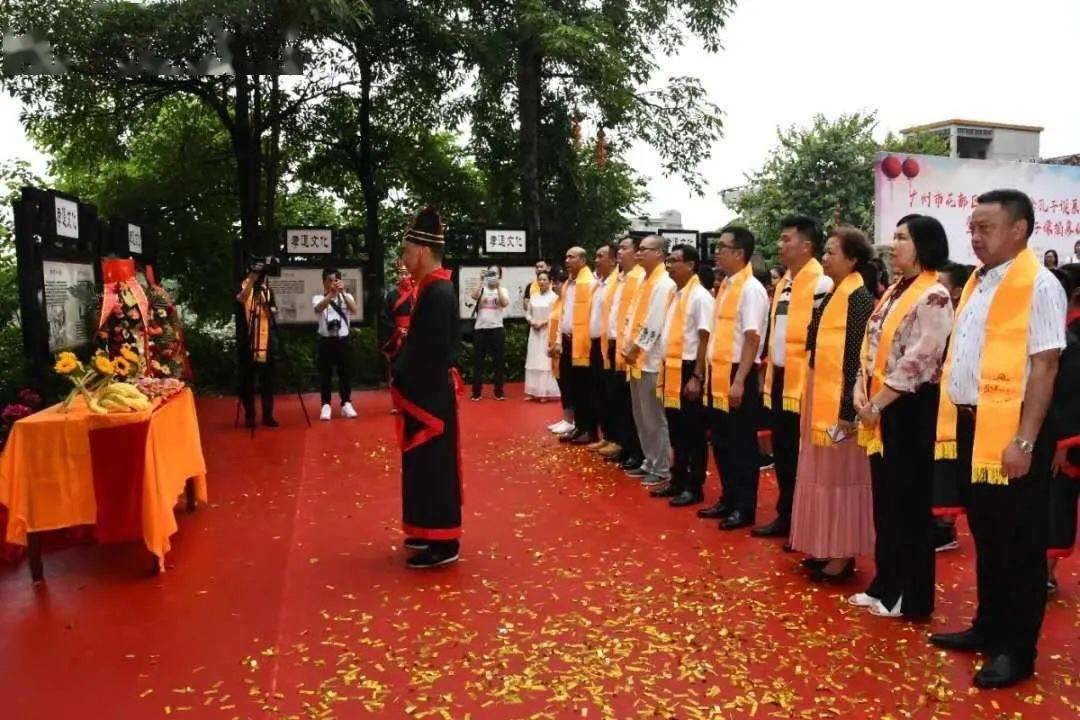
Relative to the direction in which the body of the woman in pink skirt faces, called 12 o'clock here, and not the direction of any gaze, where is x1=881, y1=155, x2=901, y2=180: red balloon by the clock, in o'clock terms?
The red balloon is roughly at 3 o'clock from the woman in pink skirt.

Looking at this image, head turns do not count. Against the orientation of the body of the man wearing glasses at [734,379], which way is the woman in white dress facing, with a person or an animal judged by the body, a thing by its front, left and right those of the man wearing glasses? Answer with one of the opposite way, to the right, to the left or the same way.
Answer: to the left

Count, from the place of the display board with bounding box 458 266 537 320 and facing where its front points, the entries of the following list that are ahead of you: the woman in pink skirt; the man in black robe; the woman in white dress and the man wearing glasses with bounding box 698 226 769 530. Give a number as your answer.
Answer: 4

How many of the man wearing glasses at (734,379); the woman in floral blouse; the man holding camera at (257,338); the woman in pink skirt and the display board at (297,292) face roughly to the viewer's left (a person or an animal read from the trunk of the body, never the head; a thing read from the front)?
3

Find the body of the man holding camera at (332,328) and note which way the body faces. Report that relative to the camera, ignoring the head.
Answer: toward the camera

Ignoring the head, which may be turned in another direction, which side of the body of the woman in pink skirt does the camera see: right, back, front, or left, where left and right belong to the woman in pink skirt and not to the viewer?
left

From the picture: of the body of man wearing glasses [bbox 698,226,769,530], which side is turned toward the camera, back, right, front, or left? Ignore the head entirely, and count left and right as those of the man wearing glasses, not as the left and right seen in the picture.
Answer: left

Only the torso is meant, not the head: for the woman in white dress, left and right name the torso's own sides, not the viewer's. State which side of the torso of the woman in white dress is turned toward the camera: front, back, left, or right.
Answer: front

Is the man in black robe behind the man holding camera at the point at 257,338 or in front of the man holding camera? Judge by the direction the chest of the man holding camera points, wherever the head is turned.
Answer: in front

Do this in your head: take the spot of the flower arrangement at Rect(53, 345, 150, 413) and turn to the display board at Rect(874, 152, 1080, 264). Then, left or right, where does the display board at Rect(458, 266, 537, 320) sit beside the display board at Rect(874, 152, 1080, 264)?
left

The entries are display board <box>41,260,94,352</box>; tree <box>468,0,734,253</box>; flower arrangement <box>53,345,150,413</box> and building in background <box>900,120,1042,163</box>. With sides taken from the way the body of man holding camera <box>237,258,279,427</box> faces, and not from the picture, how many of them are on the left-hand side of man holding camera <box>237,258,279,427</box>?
2

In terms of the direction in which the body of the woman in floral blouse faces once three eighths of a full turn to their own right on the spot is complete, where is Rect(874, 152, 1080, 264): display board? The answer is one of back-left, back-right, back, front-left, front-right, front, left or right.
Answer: front-left

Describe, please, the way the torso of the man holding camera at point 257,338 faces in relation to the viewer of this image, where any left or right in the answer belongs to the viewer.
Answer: facing the viewer and to the right of the viewer
